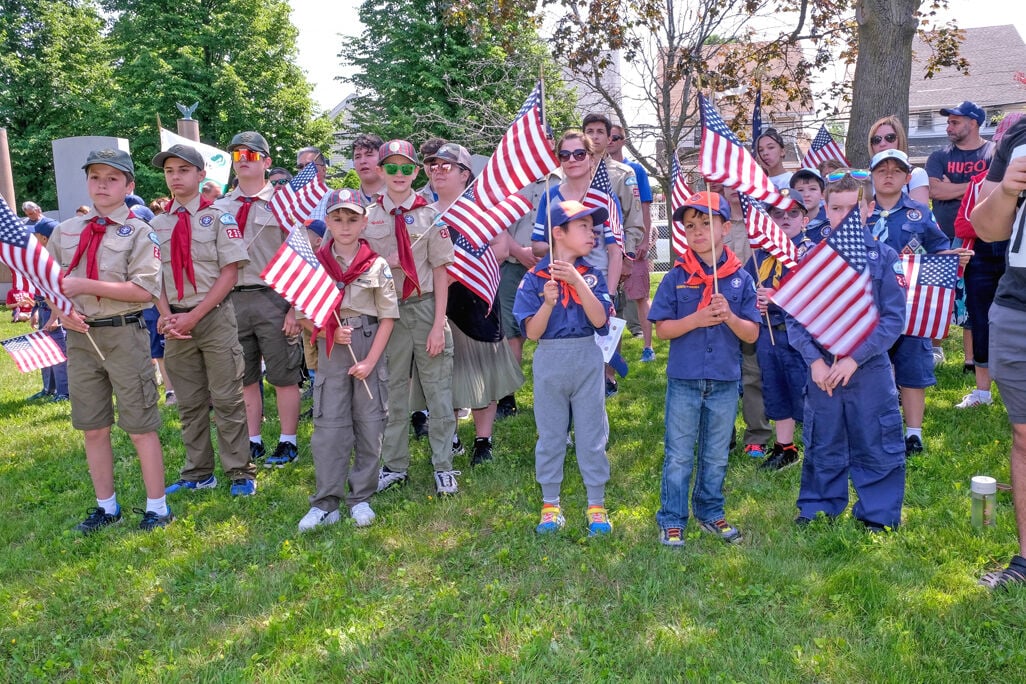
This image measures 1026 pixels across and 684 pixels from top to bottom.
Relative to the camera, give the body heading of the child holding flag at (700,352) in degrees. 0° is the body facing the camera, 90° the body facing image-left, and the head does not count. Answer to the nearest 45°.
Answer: approximately 0°

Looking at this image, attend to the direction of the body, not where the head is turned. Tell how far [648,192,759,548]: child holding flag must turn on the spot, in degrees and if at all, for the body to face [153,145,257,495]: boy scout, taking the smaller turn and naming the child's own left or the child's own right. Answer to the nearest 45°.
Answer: approximately 90° to the child's own right

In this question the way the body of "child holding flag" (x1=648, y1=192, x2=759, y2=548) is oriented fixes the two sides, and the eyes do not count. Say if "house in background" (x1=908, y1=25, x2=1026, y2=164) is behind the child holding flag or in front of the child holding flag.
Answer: behind

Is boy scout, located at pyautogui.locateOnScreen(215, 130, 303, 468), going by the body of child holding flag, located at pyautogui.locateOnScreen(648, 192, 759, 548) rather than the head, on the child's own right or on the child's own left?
on the child's own right

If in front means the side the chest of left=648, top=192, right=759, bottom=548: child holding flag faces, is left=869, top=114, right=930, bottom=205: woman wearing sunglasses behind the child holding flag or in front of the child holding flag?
behind

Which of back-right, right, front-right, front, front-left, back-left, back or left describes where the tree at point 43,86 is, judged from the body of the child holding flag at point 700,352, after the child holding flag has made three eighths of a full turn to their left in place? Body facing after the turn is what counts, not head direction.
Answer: left

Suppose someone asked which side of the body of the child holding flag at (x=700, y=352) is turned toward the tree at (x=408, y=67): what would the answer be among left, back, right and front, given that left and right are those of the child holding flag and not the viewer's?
back
